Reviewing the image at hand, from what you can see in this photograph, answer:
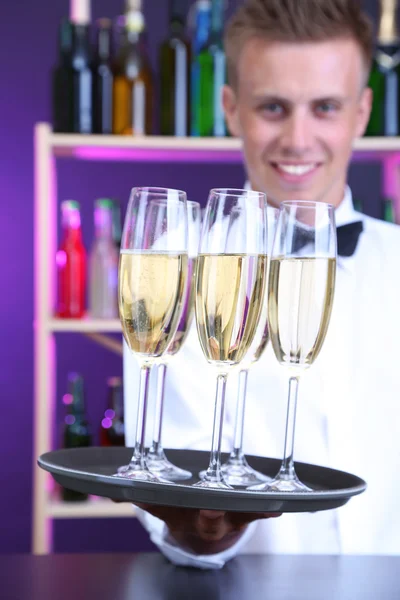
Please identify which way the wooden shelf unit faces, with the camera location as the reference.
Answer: facing the viewer

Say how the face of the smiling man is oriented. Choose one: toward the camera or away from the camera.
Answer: toward the camera

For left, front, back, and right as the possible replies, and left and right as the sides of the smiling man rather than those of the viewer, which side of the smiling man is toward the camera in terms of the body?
front

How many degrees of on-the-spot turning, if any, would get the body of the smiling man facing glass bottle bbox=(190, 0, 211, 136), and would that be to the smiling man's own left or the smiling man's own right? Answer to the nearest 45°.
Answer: approximately 135° to the smiling man's own right

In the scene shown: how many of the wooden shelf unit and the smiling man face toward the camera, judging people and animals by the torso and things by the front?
2

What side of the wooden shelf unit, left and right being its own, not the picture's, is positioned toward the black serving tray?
front

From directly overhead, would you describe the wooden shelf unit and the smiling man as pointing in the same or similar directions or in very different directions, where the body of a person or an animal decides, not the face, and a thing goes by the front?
same or similar directions

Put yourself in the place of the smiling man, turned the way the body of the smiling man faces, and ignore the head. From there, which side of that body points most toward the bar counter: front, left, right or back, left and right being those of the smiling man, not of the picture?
front

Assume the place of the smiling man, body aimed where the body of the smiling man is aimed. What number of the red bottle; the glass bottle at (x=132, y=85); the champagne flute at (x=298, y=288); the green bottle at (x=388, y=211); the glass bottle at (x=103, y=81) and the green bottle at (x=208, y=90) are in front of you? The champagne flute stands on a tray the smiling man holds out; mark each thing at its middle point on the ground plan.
1
